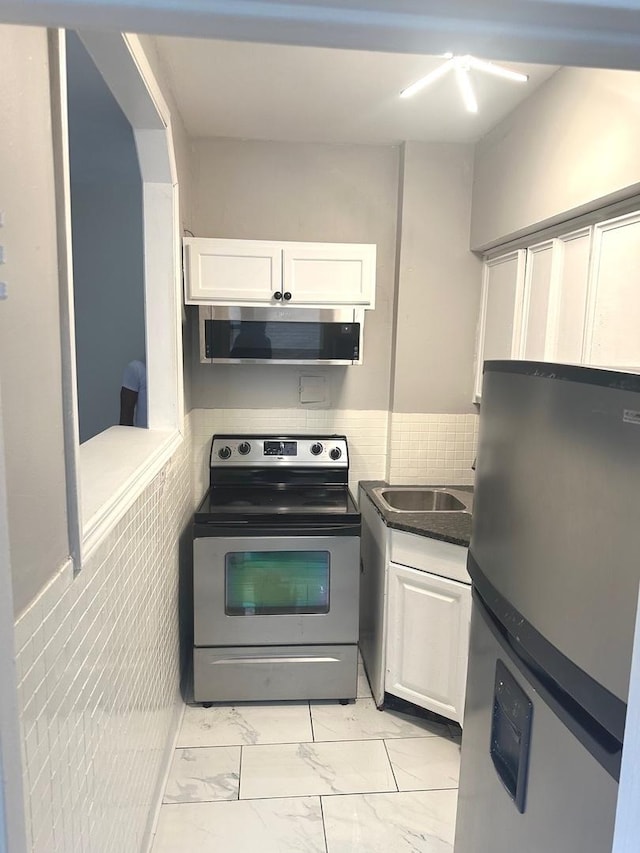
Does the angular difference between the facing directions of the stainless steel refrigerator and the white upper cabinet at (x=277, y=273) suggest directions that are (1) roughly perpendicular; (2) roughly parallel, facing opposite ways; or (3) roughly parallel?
roughly perpendicular

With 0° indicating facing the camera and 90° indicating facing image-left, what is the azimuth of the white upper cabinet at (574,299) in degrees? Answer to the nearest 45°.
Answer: approximately 45°

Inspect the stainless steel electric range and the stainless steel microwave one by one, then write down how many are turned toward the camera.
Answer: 2

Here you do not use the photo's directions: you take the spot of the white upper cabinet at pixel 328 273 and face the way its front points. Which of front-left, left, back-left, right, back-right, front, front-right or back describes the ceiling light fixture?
front-left

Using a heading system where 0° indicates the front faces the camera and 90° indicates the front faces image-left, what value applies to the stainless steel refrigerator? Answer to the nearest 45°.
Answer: approximately 45°

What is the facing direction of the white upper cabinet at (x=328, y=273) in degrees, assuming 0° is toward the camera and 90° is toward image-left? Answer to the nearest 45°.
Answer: approximately 0°

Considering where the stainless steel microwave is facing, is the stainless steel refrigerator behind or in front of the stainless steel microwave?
in front

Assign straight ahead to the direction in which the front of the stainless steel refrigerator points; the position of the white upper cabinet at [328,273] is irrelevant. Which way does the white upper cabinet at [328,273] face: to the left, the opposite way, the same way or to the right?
to the left

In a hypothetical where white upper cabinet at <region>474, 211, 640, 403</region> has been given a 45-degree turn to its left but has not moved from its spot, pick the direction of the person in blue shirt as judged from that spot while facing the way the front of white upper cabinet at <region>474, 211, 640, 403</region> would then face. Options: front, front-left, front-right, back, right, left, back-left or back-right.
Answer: right

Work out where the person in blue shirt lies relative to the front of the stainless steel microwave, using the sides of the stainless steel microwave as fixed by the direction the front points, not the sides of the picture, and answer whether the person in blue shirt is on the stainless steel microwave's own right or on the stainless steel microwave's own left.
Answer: on the stainless steel microwave's own right
